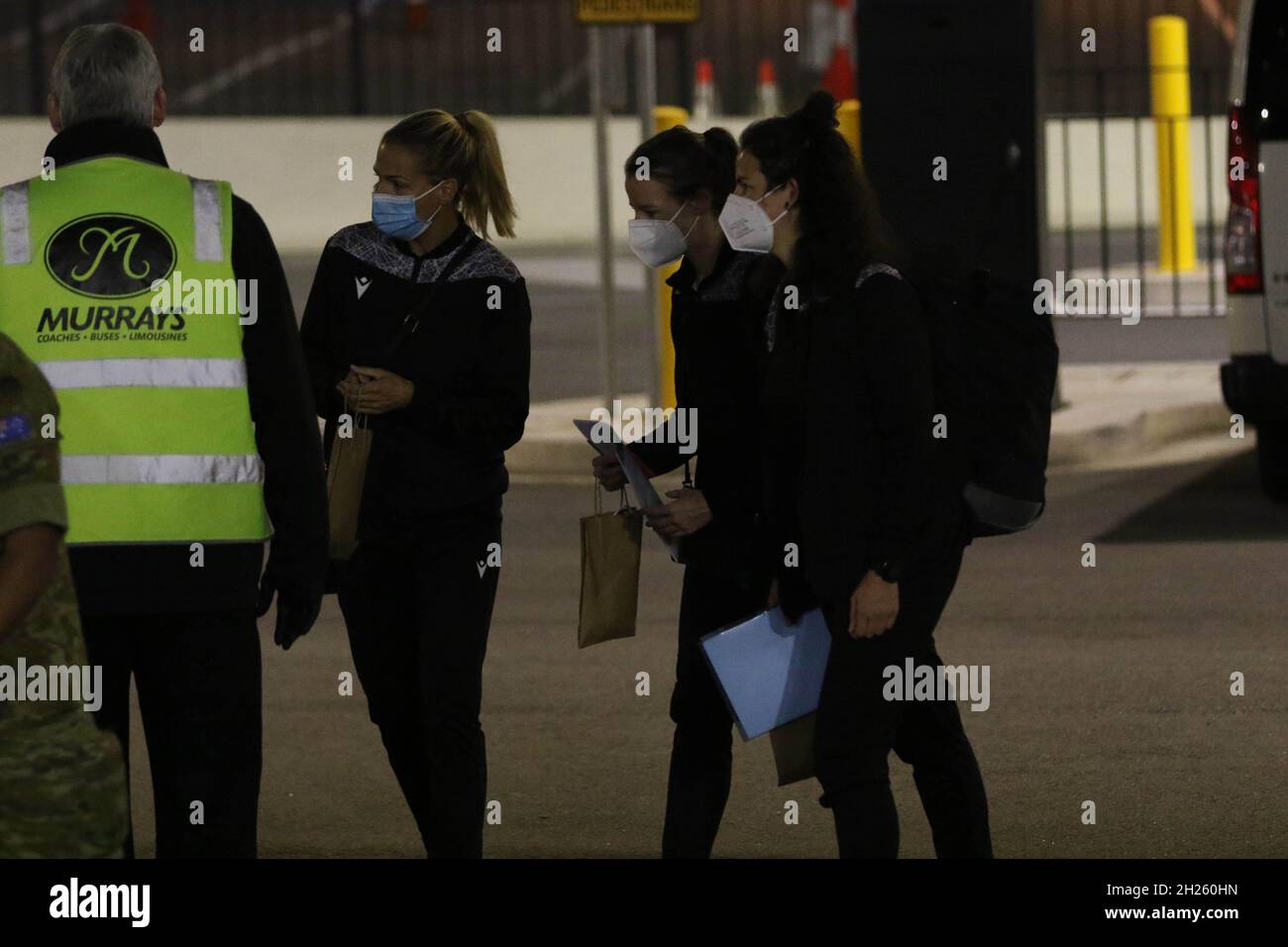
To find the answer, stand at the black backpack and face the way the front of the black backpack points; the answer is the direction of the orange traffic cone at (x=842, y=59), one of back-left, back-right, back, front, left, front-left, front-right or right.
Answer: left

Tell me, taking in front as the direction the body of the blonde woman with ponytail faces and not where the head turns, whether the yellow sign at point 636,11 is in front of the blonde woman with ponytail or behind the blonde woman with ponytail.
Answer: behind

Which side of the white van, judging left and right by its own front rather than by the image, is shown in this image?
back

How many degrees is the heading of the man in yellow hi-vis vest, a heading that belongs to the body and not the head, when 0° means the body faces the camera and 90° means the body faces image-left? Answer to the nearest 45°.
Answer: approximately 180°

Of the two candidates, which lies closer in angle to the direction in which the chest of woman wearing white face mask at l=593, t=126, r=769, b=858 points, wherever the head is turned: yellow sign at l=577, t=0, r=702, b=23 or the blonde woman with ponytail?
the blonde woman with ponytail

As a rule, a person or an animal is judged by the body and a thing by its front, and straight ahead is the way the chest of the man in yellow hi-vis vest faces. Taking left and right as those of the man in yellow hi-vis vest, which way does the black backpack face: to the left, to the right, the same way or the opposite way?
to the right

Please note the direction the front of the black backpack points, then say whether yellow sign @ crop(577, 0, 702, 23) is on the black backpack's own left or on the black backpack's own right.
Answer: on the black backpack's own left

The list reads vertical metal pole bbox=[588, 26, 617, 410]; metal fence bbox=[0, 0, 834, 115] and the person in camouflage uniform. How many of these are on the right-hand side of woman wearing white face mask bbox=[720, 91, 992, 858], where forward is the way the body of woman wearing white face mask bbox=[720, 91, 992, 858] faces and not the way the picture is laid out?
2

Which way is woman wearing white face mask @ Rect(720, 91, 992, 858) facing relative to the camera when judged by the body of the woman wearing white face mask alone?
to the viewer's left

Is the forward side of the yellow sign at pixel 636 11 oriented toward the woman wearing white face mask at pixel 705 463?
yes

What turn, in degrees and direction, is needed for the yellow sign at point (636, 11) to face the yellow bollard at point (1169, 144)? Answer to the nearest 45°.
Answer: approximately 135° to its left

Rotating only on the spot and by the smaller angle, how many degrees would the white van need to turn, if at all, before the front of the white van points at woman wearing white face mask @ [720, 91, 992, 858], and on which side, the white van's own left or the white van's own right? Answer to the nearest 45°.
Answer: approximately 180°

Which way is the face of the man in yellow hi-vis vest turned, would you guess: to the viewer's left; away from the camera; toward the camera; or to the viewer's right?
away from the camera

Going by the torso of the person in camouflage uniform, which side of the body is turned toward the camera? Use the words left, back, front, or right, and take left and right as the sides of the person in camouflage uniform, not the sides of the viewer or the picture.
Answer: left

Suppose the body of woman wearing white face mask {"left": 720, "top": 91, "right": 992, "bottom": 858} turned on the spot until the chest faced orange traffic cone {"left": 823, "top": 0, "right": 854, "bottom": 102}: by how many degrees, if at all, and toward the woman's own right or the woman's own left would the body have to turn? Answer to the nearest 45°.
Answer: approximately 90° to the woman's own right

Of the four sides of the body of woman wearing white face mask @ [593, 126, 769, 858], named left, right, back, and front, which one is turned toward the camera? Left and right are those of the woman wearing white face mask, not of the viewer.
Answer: left

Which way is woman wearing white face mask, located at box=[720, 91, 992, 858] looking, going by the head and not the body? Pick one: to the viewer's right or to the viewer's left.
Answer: to the viewer's left
